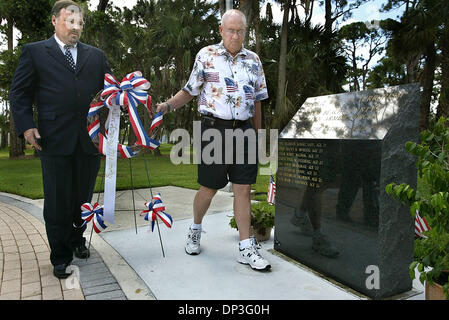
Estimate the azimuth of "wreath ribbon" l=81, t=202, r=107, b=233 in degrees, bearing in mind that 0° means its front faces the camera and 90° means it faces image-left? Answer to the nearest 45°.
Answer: approximately 0°

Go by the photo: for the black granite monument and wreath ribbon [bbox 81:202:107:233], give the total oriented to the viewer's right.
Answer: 0

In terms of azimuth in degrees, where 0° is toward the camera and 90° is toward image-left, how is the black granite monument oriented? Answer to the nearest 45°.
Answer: approximately 45°

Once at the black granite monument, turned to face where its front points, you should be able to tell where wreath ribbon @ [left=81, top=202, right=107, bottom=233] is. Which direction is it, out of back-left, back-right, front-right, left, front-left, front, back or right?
front-right

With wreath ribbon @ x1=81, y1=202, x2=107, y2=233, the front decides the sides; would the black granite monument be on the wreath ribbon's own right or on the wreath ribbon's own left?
on the wreath ribbon's own left

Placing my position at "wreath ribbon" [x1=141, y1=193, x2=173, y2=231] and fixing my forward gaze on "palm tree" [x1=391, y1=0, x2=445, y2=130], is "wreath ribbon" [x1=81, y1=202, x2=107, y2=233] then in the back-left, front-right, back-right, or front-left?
back-left
